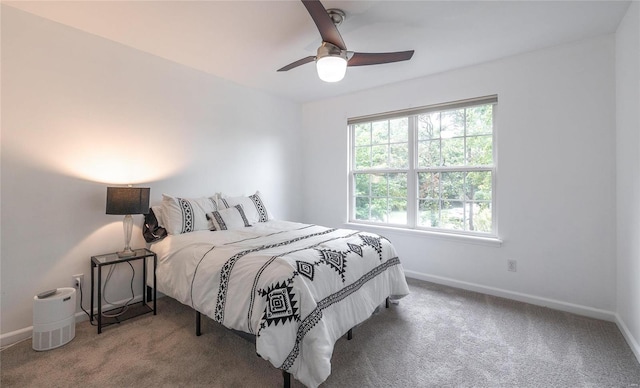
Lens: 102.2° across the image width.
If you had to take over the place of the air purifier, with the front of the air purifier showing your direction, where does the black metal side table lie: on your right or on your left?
on your left

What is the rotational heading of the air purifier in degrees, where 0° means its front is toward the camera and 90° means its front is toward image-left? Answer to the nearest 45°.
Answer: approximately 315°

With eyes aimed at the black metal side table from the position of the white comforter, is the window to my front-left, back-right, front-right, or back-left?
back-right
